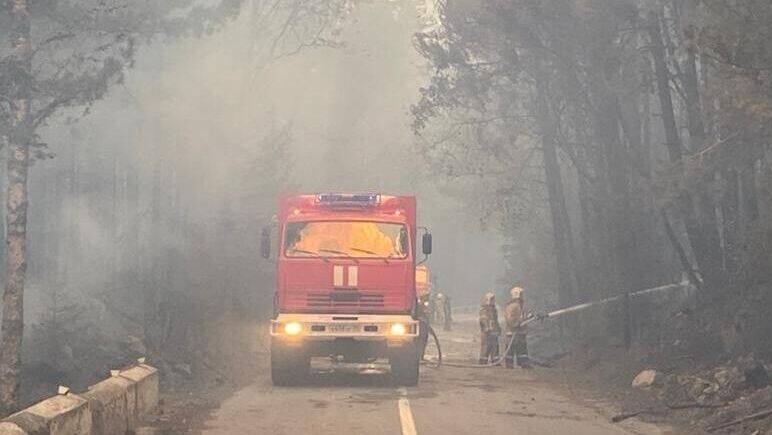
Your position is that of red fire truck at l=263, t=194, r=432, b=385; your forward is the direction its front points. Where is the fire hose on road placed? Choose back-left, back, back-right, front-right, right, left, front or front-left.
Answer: back-left

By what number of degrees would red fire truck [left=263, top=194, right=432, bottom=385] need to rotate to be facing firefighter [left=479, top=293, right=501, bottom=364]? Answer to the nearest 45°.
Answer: approximately 135° to its left

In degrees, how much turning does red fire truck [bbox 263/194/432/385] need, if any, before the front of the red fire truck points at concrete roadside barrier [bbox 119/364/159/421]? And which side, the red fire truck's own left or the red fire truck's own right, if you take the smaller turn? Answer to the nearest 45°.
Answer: approximately 45° to the red fire truck's own right

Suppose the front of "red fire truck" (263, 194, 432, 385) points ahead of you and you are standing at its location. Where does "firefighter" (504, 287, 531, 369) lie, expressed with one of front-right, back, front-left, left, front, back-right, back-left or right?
back-left

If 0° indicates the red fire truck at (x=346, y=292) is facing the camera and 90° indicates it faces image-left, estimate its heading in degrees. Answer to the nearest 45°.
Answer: approximately 0°

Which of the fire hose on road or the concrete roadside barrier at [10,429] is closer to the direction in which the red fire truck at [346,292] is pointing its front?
the concrete roadside barrier

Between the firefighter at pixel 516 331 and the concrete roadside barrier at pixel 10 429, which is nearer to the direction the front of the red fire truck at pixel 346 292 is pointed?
the concrete roadside barrier

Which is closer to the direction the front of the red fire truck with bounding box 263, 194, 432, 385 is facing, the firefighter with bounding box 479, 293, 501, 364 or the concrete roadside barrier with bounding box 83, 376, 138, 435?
the concrete roadside barrier

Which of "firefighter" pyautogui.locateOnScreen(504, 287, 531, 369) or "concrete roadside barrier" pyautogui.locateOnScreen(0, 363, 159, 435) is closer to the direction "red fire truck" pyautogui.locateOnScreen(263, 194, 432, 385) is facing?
the concrete roadside barrier

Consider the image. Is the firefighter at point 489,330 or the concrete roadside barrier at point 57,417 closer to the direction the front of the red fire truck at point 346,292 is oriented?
the concrete roadside barrier

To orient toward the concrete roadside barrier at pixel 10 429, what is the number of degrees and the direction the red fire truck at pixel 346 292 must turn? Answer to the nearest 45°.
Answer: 0° — it already faces it

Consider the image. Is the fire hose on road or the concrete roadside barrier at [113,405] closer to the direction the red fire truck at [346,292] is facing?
the concrete roadside barrier
